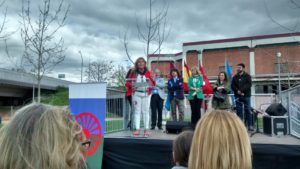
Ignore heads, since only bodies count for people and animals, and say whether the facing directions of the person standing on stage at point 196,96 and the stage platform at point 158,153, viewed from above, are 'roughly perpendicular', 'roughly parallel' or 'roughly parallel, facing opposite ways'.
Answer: roughly parallel

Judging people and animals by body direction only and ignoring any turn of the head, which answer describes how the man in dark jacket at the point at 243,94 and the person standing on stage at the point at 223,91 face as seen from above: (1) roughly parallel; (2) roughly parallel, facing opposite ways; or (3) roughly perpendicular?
roughly parallel

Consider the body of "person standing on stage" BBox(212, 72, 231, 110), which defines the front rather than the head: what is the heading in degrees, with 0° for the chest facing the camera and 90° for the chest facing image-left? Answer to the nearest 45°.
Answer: approximately 45°

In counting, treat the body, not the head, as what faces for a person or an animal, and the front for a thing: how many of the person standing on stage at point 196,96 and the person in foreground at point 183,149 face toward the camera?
1

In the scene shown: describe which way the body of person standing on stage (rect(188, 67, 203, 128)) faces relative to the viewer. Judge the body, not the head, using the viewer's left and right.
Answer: facing the viewer

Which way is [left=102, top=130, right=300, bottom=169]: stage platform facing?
toward the camera

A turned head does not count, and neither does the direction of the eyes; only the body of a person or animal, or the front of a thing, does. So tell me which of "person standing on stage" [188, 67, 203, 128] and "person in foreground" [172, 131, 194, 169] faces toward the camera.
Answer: the person standing on stage

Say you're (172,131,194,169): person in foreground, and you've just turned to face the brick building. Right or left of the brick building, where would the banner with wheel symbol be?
left

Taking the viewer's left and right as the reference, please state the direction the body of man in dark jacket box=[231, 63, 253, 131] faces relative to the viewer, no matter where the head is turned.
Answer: facing the viewer and to the left of the viewer

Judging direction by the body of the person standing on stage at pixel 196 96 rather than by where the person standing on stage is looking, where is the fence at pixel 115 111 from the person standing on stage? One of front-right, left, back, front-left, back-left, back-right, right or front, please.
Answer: right

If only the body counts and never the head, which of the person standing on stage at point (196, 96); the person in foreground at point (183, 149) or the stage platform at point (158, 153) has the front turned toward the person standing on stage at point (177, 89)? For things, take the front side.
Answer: the person in foreground

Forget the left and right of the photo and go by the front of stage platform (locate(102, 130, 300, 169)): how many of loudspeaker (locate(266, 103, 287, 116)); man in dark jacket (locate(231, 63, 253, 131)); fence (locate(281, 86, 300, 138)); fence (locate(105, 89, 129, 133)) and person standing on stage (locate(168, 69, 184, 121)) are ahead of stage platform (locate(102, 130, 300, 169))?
0

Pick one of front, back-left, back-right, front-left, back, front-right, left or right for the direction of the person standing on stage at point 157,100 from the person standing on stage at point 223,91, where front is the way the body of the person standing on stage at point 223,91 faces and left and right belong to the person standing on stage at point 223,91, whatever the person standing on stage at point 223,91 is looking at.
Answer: front-right

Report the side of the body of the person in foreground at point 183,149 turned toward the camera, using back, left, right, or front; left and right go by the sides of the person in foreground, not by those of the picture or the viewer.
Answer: back

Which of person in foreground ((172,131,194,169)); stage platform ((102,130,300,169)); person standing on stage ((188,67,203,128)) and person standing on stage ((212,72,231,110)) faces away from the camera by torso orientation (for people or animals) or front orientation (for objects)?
the person in foreground

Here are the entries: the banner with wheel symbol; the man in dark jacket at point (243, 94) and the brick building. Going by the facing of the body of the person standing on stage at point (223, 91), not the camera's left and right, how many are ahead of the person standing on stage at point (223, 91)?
1

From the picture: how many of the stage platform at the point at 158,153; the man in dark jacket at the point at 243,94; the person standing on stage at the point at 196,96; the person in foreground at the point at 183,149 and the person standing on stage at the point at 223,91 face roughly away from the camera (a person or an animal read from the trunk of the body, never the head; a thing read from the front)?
1
